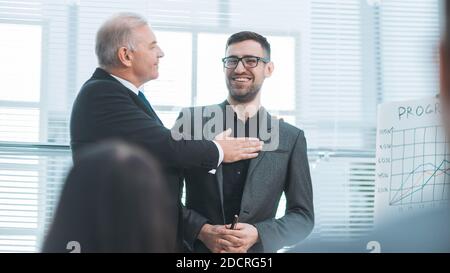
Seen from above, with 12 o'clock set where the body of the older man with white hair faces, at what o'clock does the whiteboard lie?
The whiteboard is roughly at 12 o'clock from the older man with white hair.

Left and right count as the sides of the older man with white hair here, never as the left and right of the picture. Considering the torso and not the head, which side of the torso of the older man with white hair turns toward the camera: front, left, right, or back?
right

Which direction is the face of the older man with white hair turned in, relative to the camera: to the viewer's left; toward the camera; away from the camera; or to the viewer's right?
to the viewer's right

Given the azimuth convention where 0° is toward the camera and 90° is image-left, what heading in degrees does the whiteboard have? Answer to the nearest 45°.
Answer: approximately 0°

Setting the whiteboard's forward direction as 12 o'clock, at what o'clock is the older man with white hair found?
The older man with white hair is roughly at 2 o'clock from the whiteboard.

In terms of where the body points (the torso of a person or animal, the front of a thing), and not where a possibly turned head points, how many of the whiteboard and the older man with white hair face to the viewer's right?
1

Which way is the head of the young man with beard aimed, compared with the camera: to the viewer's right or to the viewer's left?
to the viewer's left
